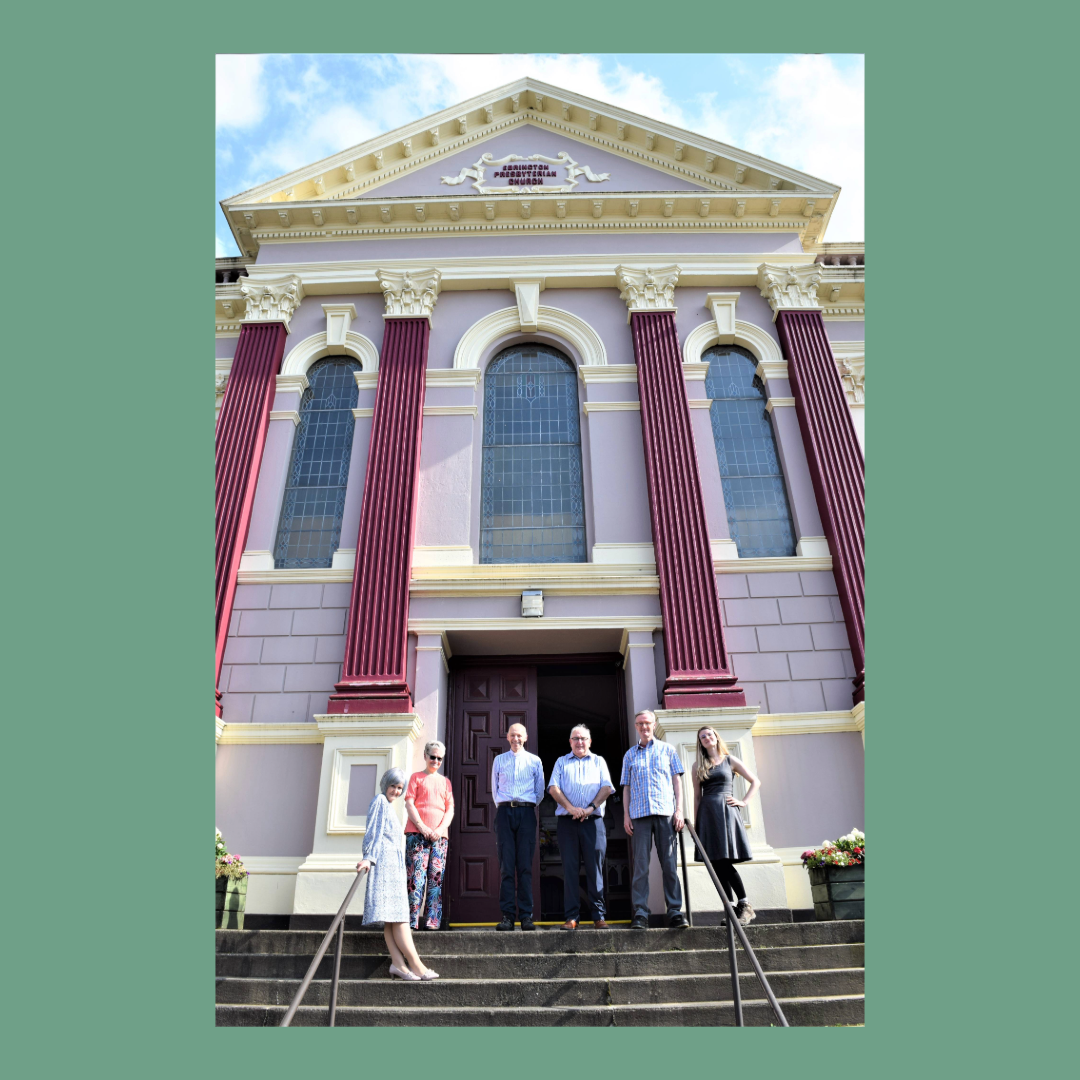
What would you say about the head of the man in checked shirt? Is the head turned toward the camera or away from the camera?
toward the camera

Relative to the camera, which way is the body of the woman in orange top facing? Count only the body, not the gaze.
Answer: toward the camera

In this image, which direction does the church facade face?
toward the camera

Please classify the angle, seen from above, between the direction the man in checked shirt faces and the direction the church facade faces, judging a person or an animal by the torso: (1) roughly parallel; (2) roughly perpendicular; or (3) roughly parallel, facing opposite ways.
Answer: roughly parallel

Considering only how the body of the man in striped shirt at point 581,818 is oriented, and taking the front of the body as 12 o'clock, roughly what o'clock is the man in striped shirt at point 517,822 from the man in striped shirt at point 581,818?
the man in striped shirt at point 517,822 is roughly at 3 o'clock from the man in striped shirt at point 581,818.

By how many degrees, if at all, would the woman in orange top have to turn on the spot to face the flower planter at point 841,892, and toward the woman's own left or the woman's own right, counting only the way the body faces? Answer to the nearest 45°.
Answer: approximately 90° to the woman's own left

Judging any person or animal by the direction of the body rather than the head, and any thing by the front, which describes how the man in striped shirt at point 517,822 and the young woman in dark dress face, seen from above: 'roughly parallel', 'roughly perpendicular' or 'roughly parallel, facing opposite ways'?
roughly parallel

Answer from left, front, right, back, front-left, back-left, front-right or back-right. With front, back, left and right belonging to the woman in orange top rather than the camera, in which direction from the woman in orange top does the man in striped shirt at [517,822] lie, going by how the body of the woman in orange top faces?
left

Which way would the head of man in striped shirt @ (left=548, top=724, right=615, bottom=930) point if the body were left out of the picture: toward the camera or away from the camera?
toward the camera

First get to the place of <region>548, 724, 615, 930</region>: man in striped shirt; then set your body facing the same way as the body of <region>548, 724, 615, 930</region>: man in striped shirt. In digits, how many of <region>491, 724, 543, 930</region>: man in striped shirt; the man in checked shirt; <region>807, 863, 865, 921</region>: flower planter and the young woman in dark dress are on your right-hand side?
1

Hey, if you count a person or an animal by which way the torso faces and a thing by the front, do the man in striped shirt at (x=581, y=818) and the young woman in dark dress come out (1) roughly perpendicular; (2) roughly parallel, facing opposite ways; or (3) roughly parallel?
roughly parallel

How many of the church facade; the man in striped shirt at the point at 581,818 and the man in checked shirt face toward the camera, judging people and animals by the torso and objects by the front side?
3
